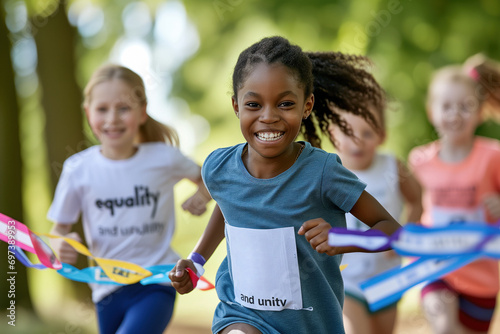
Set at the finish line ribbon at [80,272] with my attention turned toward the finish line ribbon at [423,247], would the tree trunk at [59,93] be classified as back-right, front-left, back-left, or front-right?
back-left

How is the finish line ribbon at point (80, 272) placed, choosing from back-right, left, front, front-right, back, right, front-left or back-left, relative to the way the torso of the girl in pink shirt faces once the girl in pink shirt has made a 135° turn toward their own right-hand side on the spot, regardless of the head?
left

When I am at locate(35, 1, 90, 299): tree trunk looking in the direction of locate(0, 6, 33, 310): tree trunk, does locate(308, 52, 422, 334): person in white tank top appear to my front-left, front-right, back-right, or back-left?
back-left

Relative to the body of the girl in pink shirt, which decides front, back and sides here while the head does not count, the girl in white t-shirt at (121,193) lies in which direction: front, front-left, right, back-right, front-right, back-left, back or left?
front-right

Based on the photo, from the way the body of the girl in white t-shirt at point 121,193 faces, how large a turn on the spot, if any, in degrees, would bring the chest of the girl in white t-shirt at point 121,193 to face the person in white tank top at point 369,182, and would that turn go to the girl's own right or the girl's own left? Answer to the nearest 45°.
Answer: approximately 90° to the girl's own left

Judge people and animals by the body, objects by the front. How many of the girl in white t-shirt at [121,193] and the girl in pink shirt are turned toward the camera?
2

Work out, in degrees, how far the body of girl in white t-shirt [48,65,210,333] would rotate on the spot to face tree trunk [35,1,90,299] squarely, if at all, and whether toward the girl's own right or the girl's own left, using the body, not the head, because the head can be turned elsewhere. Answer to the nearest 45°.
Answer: approximately 180°

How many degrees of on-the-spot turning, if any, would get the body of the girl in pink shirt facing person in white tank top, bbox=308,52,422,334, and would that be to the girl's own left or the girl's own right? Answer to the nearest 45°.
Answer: approximately 45° to the girl's own right

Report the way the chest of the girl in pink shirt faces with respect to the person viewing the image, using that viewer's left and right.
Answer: facing the viewer

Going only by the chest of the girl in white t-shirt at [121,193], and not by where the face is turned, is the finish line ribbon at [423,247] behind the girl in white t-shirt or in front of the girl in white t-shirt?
in front

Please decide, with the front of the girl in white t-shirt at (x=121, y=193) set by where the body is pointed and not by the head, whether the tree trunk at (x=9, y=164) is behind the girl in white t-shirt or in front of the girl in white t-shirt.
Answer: behind

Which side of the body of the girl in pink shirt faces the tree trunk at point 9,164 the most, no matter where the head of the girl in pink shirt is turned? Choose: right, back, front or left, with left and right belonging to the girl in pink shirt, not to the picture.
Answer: right
